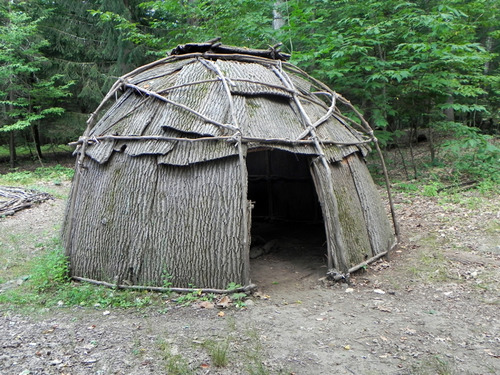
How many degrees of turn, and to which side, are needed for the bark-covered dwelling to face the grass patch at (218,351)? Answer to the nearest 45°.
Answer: approximately 45° to its right

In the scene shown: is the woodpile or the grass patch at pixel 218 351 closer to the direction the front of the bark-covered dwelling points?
the grass patch

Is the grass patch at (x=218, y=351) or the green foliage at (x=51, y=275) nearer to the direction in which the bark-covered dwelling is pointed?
the grass patch

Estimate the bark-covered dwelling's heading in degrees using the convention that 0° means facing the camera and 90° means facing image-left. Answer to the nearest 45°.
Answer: approximately 315°

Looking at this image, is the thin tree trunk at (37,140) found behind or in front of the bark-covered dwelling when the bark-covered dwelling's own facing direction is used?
behind

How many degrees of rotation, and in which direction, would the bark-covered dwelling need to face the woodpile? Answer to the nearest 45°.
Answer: approximately 180°
